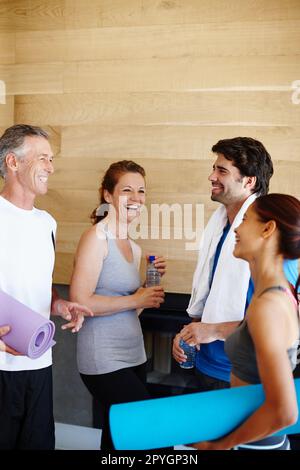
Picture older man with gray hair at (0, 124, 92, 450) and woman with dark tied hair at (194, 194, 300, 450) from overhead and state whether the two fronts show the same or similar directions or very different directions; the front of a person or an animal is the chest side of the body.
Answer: very different directions

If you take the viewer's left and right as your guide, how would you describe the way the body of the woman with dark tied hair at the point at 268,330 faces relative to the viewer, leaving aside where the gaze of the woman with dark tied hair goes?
facing to the left of the viewer

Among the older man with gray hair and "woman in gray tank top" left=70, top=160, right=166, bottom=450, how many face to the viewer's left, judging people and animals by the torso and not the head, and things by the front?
0

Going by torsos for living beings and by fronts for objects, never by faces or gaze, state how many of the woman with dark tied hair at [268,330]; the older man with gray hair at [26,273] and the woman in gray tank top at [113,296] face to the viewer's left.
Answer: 1

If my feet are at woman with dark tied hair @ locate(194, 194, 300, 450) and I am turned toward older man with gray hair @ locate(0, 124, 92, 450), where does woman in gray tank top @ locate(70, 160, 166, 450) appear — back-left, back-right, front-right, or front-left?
front-right

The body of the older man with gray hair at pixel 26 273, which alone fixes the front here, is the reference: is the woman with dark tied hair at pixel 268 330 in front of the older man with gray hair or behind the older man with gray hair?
in front

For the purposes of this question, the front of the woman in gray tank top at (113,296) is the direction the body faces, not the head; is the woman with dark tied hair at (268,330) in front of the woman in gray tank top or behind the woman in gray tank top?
in front

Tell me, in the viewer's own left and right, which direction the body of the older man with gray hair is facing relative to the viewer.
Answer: facing the viewer and to the right of the viewer

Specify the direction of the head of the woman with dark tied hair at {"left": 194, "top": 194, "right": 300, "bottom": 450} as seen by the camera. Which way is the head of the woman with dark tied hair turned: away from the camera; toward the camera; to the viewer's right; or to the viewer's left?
to the viewer's left
